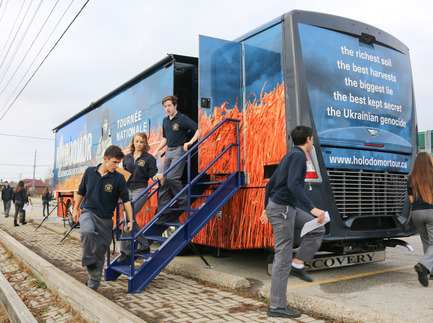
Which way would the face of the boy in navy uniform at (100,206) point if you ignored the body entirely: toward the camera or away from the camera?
toward the camera

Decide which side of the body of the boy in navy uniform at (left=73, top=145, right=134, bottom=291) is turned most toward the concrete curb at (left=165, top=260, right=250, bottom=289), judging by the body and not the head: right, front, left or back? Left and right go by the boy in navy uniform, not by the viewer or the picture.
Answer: left

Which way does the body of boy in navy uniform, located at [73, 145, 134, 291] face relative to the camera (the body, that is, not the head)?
toward the camera

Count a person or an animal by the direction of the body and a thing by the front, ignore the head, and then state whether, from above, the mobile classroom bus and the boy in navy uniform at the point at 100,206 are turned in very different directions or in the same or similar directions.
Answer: very different directions

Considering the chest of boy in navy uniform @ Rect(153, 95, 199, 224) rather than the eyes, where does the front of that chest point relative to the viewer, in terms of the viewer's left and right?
facing the viewer and to the left of the viewer

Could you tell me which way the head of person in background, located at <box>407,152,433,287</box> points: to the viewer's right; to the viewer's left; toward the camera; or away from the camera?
away from the camera

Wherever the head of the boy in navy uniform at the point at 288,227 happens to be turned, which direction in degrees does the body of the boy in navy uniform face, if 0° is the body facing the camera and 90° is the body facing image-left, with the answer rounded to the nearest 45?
approximately 270°

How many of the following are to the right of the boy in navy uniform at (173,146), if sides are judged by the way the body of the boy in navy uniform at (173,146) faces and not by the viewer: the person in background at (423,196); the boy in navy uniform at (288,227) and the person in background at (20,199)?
1

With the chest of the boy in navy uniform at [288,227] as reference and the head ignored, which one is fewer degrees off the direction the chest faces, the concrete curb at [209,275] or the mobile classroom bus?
the mobile classroom bus
